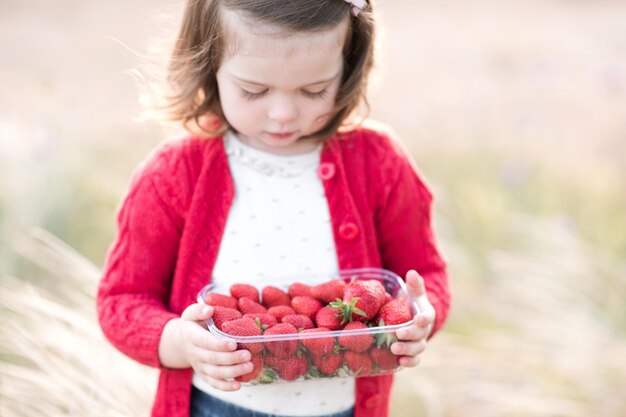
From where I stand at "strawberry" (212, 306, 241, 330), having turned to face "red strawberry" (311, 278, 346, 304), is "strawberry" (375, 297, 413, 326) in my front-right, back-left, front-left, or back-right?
front-right

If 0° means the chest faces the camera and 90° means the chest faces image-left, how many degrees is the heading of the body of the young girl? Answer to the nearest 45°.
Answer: approximately 0°

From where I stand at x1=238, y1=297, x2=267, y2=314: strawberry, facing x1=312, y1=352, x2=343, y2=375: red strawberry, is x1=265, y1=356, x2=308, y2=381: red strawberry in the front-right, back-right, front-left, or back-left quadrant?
front-right

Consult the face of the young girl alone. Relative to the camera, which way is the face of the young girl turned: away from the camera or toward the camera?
toward the camera

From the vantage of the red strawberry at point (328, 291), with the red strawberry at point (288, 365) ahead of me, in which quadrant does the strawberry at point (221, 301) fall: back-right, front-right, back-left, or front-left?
front-right

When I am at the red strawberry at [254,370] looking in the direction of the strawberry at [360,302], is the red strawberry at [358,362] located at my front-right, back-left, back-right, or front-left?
front-right

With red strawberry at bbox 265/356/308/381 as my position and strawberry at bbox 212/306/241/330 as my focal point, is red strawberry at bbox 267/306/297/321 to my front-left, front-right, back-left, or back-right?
front-right
